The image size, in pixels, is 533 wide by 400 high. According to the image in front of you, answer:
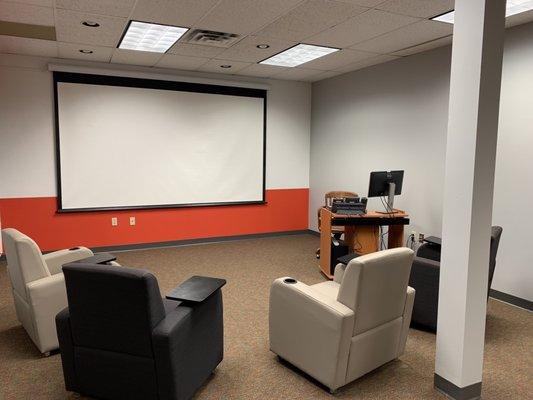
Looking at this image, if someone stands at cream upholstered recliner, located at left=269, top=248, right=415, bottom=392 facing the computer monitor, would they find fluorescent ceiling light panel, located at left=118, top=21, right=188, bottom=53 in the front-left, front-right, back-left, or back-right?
front-left

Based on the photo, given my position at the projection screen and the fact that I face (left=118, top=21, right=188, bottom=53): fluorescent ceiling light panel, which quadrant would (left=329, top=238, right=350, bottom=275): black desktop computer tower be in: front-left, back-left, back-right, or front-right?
front-left

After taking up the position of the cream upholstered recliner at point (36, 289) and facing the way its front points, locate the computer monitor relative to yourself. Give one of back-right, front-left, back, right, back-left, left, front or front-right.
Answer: front-right

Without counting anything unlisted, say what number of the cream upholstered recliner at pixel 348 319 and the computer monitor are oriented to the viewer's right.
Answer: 0

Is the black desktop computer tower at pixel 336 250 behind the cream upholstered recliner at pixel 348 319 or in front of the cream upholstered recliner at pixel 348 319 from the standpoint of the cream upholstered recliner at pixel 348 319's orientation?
in front

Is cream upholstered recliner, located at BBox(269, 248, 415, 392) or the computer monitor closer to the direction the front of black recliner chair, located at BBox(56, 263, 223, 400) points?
the computer monitor

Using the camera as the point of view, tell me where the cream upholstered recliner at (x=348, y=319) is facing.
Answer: facing away from the viewer and to the left of the viewer

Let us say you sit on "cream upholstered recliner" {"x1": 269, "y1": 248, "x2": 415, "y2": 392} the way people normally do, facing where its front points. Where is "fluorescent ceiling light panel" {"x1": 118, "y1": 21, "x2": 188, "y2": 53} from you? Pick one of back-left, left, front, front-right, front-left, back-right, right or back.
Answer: front

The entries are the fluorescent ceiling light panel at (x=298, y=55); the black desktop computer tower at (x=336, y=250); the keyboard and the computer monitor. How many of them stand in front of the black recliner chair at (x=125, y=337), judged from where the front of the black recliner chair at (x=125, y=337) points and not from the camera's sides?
4

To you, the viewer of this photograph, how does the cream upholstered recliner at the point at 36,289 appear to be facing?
facing away from the viewer and to the right of the viewer

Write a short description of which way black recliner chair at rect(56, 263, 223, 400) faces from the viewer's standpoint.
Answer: facing away from the viewer and to the right of the viewer

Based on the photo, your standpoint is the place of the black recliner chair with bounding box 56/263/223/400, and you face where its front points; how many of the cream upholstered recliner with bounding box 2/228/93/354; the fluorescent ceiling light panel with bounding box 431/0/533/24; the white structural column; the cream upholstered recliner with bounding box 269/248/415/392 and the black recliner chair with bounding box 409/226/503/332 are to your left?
1

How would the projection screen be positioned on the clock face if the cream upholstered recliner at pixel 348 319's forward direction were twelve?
The projection screen is roughly at 12 o'clock from the cream upholstered recliner.

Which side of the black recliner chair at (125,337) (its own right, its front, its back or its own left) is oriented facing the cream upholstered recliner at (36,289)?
left

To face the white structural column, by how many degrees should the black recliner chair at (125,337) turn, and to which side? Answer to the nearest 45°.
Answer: approximately 45° to its right

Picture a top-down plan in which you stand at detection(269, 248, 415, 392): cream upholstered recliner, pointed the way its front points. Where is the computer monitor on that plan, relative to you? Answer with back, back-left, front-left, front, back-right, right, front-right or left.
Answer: front-right

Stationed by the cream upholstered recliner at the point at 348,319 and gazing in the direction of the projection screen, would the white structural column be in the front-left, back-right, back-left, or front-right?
back-right
